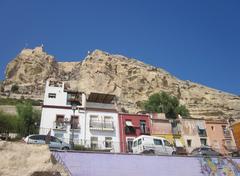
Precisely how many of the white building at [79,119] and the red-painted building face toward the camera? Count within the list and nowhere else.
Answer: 2

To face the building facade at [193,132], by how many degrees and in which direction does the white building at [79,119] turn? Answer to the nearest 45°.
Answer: approximately 90° to its left

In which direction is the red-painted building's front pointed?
toward the camera

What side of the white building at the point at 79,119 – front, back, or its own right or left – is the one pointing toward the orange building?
left

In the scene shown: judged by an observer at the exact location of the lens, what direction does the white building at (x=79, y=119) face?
facing the viewer

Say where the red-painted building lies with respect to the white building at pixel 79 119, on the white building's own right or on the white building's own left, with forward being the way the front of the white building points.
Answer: on the white building's own left

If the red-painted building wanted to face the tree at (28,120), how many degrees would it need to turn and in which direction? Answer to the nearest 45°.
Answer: approximately 90° to its right

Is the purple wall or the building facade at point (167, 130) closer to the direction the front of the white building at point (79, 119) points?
the purple wall

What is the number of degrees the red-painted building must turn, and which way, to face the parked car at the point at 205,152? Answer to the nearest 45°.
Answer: approximately 45° to its left

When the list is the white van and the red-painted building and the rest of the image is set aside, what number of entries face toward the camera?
1
